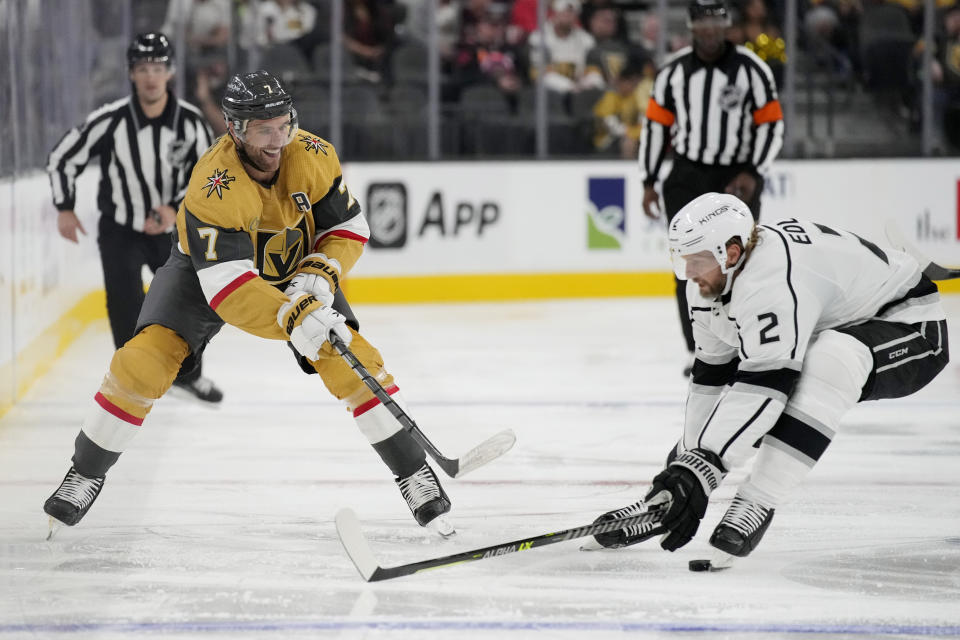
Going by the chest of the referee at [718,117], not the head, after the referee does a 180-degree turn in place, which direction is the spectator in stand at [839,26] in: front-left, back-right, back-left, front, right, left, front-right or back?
front

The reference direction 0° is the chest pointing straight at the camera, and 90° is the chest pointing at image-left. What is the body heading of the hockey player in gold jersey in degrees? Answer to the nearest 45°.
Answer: approximately 315°

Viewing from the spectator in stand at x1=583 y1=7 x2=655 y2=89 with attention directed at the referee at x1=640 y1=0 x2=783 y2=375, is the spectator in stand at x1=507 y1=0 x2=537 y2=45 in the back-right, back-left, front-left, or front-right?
back-right
